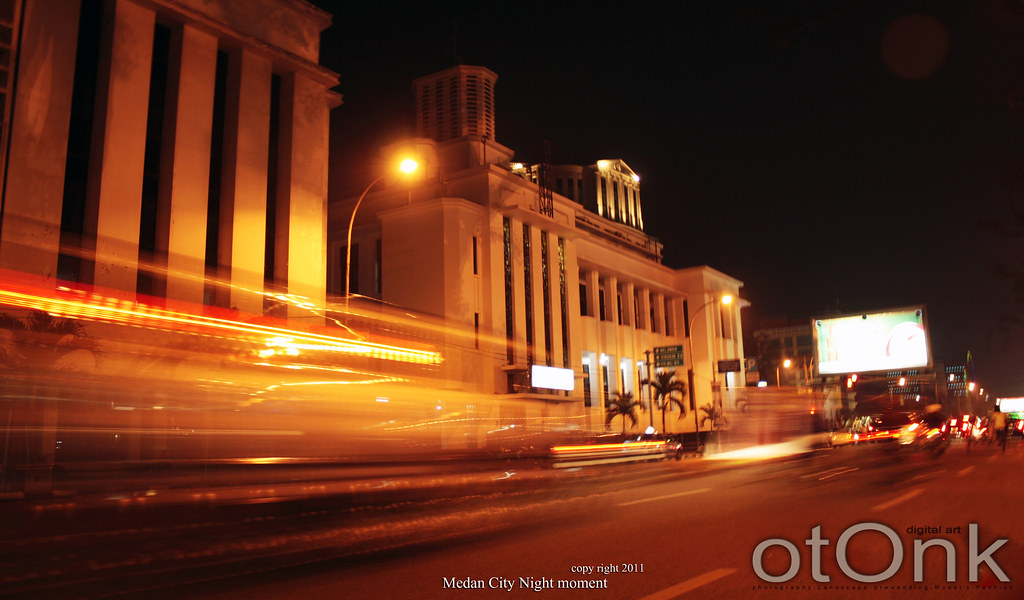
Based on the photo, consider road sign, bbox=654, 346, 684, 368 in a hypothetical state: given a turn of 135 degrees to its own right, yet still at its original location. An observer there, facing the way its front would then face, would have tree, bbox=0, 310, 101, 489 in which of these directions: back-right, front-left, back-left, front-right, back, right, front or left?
back-left

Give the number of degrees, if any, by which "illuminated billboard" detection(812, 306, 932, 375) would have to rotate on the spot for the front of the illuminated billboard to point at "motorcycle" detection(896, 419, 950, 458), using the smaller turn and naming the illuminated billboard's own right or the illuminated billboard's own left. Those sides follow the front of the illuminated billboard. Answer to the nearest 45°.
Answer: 0° — it already faces it

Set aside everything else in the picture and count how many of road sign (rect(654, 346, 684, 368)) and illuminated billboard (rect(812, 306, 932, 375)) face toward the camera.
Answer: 2

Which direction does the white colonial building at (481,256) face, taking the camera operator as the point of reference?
facing the viewer and to the right of the viewer

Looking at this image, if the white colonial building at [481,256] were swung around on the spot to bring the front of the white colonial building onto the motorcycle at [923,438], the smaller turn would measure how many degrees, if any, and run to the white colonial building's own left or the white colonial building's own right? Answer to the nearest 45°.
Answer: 0° — it already faces it

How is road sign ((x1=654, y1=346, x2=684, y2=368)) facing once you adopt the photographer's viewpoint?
facing the viewer

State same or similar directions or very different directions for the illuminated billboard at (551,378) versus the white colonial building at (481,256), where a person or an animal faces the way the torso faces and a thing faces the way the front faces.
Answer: same or similar directions

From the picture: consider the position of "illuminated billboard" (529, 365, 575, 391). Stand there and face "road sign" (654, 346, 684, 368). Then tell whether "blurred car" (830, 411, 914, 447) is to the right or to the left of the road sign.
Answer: right

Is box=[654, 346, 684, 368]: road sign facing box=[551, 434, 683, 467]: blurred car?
yes

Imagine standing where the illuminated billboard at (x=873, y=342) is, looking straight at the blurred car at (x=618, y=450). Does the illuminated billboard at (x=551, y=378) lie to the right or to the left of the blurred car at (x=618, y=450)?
right

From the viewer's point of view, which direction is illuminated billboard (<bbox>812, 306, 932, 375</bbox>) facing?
toward the camera

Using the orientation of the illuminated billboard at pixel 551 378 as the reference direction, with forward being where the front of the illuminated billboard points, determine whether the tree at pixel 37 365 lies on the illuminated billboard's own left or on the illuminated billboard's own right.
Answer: on the illuminated billboard's own right

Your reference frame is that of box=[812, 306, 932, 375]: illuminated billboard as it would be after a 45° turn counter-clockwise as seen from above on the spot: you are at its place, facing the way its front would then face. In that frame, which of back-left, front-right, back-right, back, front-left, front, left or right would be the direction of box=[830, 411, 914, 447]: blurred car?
front-right

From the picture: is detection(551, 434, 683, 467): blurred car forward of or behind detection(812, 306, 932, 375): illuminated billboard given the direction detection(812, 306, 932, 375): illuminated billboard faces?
forward

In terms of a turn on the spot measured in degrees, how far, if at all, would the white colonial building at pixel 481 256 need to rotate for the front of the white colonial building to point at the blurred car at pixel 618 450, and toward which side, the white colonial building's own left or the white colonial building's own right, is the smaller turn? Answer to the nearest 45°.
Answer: approximately 45° to the white colonial building's own right
